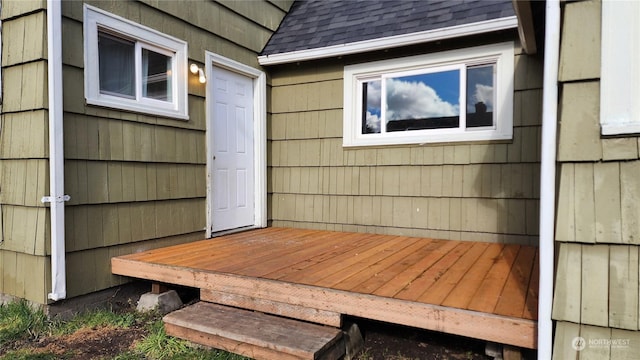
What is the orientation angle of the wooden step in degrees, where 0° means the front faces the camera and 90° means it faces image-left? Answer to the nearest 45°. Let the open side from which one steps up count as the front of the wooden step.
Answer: approximately 45°

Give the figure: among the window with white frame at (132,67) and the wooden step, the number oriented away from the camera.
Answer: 0

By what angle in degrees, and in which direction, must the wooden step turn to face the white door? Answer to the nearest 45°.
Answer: approximately 135° to its right

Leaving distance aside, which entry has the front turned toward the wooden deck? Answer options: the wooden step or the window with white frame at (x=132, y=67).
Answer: the window with white frame

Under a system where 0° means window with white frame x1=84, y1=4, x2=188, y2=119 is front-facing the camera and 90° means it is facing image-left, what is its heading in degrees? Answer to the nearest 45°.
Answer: approximately 315°

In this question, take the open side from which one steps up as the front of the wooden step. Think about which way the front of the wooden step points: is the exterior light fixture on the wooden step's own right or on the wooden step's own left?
on the wooden step's own right
